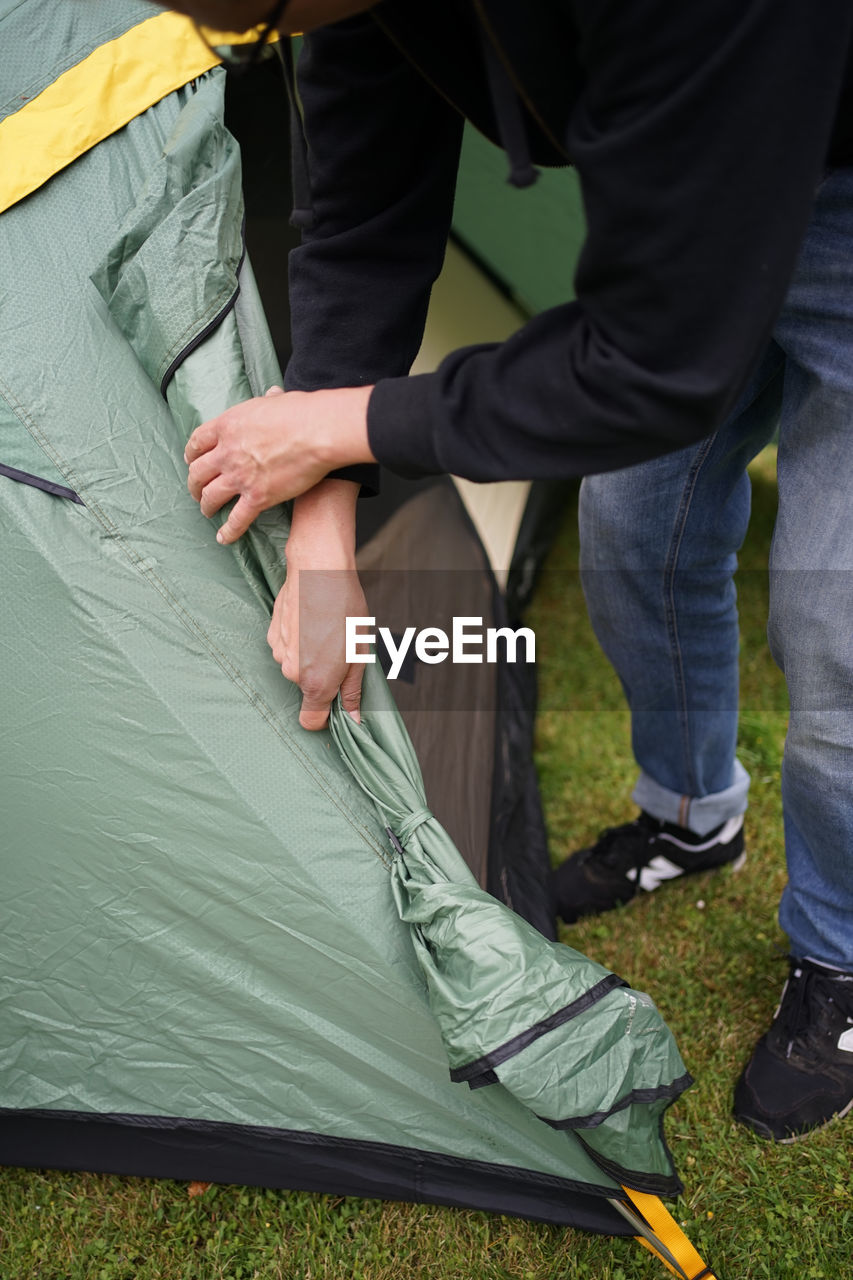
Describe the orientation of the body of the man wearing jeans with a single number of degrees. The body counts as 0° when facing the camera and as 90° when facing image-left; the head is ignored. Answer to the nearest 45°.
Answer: approximately 45°

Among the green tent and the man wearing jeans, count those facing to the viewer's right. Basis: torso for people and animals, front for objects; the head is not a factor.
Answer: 1

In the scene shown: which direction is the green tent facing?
to the viewer's right
